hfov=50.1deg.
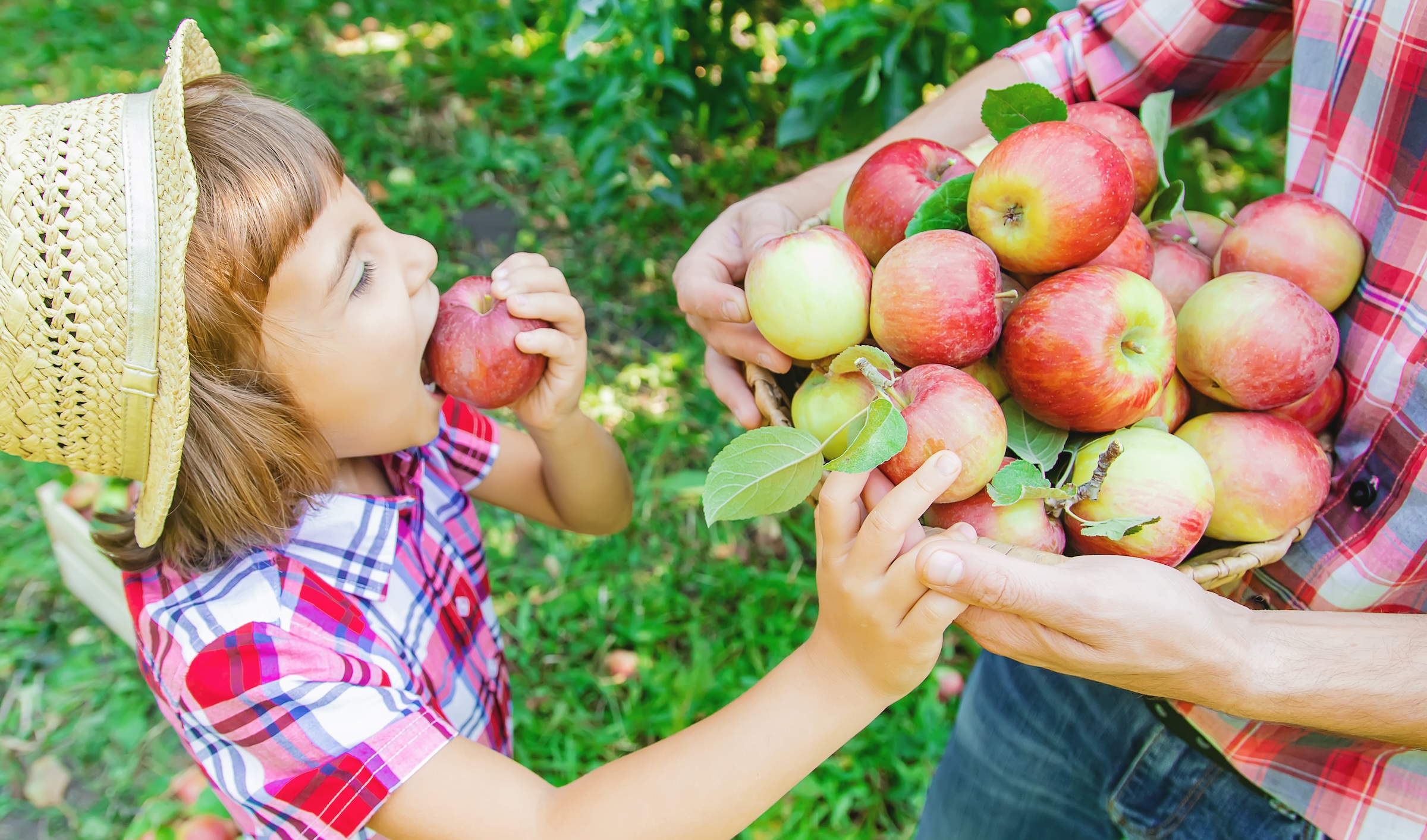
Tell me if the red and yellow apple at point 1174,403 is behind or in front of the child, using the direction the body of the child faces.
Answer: in front

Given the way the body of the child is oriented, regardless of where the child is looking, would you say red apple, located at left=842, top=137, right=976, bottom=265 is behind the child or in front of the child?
in front

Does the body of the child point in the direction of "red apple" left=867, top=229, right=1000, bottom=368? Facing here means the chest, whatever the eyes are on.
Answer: yes

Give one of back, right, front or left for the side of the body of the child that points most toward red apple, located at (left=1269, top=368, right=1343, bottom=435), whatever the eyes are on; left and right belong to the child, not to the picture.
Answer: front

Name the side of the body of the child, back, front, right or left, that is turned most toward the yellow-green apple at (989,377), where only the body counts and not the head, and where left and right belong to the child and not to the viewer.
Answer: front

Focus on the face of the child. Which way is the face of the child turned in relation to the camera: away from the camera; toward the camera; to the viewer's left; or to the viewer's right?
to the viewer's right

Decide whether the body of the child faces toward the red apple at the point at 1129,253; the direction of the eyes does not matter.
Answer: yes

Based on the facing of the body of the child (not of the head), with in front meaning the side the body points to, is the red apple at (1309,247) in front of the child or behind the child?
in front

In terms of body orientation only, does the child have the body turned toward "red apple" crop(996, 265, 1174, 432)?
yes

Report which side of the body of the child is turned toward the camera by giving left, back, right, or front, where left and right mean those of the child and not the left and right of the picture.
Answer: right
